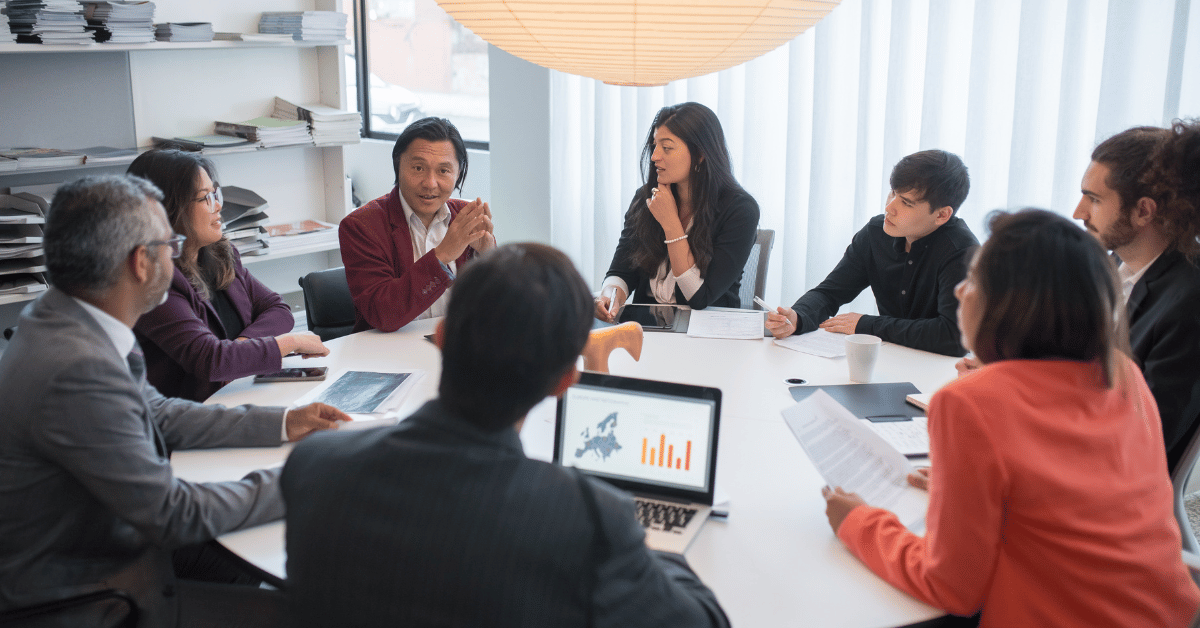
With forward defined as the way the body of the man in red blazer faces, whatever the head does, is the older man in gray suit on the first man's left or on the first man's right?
on the first man's right

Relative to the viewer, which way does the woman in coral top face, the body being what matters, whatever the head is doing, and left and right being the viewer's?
facing away from the viewer and to the left of the viewer

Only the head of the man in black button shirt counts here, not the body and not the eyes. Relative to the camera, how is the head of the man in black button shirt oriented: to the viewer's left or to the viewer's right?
to the viewer's left

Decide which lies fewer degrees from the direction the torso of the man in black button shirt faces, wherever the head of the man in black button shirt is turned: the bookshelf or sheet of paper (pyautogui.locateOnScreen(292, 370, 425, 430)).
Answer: the sheet of paper

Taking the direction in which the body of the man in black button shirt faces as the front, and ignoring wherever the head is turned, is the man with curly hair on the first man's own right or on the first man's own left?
on the first man's own left

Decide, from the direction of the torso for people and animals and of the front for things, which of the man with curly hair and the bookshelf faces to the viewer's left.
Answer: the man with curly hair

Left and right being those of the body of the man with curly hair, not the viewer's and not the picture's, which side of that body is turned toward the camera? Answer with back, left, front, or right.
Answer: left

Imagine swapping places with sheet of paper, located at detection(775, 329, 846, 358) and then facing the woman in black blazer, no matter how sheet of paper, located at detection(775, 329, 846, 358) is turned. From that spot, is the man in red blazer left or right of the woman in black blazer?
left

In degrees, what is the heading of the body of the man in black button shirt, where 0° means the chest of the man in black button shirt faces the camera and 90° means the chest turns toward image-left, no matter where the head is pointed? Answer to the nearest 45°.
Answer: approximately 45°

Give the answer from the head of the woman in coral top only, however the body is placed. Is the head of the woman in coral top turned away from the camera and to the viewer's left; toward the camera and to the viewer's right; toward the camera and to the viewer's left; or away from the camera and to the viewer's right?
away from the camera and to the viewer's left
